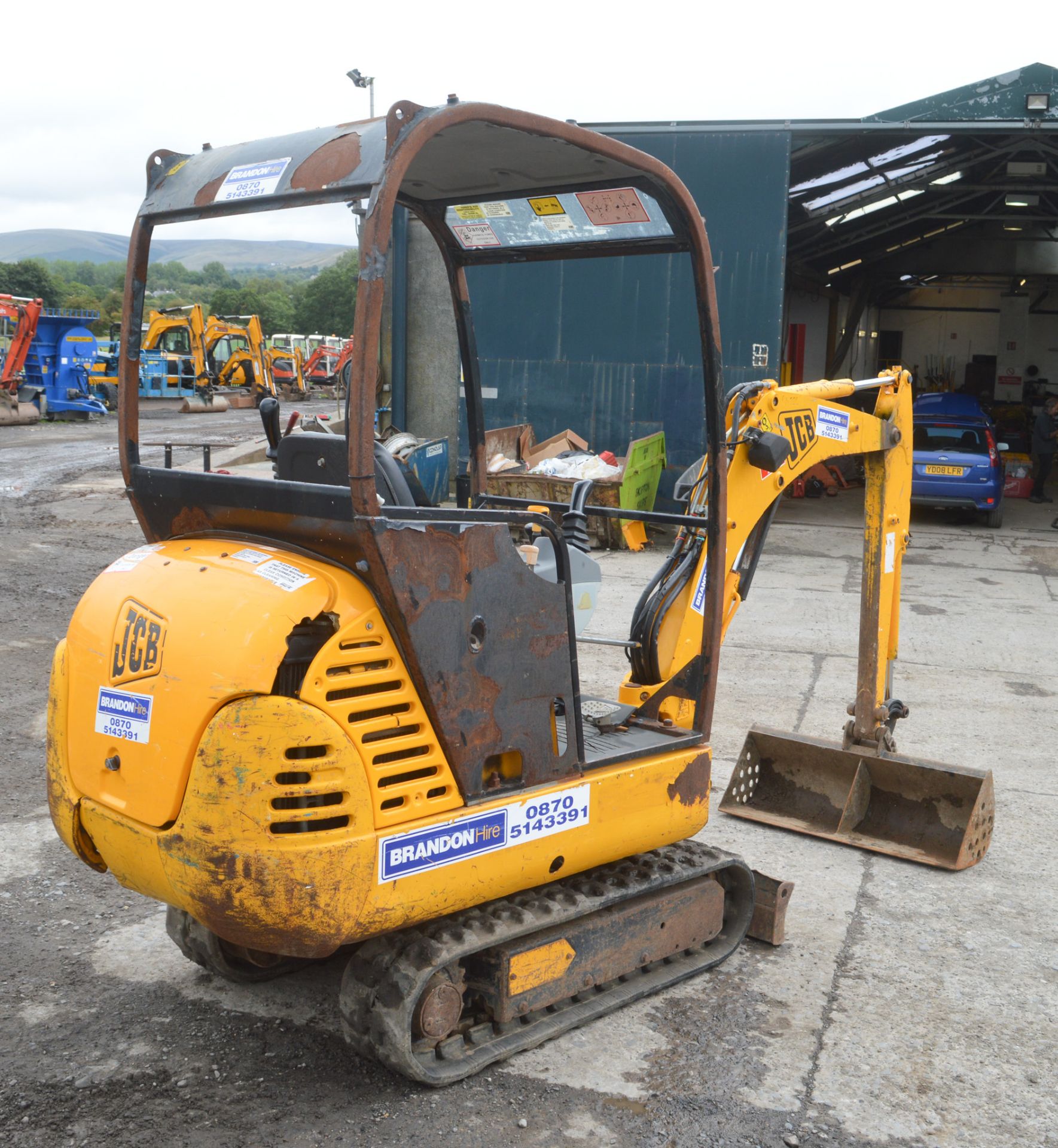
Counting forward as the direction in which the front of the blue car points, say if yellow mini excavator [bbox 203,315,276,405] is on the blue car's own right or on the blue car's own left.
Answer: on the blue car's own left

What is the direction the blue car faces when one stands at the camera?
facing away from the viewer

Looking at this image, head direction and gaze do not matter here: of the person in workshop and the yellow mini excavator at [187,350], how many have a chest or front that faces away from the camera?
0

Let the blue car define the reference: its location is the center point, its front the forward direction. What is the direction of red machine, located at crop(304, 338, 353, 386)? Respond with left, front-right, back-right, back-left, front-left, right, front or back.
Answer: front-left

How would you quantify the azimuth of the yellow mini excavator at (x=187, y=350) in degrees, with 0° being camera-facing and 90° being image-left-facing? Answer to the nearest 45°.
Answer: approximately 315°

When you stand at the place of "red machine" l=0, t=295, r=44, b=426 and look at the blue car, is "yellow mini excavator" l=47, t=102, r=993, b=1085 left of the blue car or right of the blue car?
right

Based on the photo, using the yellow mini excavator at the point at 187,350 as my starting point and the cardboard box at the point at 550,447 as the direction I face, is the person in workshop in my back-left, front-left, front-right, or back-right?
front-left

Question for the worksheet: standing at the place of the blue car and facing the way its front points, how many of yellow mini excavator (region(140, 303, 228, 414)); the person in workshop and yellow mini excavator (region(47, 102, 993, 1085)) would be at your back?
1

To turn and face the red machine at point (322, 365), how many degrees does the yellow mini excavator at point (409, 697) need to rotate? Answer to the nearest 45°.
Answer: approximately 45° to its left

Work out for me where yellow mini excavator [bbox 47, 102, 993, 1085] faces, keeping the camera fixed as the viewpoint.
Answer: facing away from the viewer and to the right of the viewer
